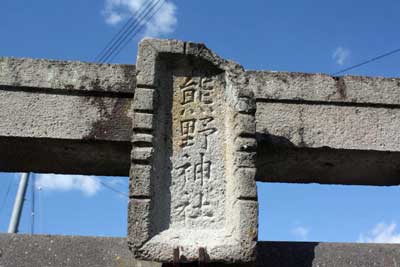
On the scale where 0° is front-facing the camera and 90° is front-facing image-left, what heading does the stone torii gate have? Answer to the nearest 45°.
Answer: approximately 0°

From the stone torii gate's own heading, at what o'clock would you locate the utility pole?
The utility pole is roughly at 5 o'clock from the stone torii gate.
